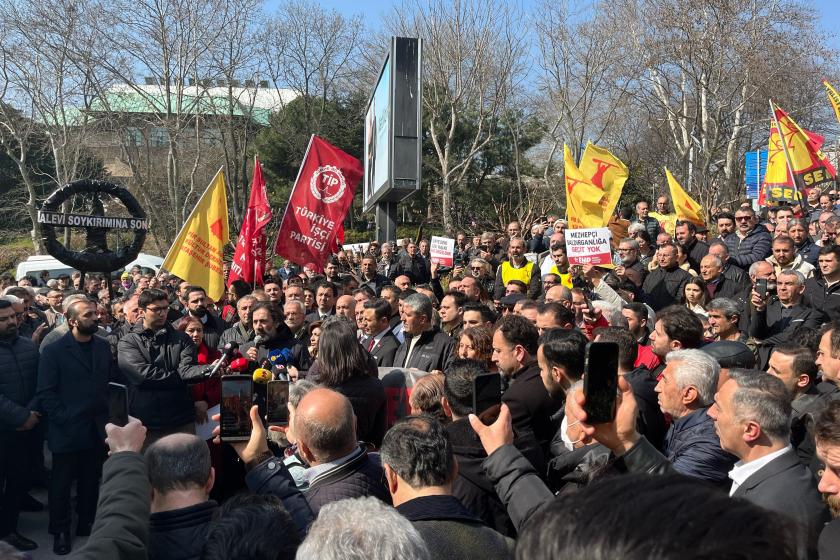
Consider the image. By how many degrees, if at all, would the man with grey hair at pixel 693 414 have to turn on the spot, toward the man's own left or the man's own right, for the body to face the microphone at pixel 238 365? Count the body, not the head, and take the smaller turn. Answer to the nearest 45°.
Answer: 0° — they already face it

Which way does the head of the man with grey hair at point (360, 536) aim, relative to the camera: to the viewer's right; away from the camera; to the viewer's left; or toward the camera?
away from the camera

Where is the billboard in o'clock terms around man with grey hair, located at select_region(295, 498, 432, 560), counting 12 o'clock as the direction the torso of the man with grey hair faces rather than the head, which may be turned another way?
The billboard is roughly at 12 o'clock from the man with grey hair.

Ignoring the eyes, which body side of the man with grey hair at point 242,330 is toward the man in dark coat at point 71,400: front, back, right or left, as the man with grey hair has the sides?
right

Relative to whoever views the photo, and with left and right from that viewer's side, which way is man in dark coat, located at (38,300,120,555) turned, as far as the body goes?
facing the viewer and to the right of the viewer

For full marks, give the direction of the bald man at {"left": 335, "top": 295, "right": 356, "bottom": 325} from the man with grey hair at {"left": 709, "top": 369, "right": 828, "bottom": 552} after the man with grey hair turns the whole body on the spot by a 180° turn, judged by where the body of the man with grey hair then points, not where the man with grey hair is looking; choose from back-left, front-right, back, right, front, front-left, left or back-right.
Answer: back-left

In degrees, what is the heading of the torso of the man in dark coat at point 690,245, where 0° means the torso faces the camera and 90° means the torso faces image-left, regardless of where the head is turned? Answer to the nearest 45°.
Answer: approximately 45°

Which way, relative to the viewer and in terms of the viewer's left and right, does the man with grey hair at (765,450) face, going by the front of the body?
facing to the left of the viewer

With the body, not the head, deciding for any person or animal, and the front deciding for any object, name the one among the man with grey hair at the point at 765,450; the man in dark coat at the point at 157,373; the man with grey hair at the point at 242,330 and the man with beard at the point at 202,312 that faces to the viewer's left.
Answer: the man with grey hair at the point at 765,450

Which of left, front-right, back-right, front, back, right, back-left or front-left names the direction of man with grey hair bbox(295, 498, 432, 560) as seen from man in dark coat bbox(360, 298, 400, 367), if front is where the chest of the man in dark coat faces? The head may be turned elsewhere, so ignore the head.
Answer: front-left

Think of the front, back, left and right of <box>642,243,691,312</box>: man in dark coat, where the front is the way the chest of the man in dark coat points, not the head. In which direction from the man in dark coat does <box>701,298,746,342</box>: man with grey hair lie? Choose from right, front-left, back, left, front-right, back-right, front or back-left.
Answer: front-left

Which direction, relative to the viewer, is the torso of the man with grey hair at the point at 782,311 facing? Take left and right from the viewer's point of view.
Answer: facing the viewer and to the left of the viewer

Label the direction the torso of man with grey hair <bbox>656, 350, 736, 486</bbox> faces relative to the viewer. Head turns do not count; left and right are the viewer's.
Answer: facing to the left of the viewer

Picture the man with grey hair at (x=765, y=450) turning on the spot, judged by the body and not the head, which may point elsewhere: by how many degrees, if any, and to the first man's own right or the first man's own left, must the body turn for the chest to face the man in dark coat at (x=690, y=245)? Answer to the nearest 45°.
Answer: approximately 90° to the first man's own right

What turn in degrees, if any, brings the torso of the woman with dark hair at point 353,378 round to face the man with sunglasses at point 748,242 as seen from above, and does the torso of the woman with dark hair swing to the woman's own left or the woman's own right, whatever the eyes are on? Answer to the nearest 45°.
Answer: approximately 90° to the woman's own right
